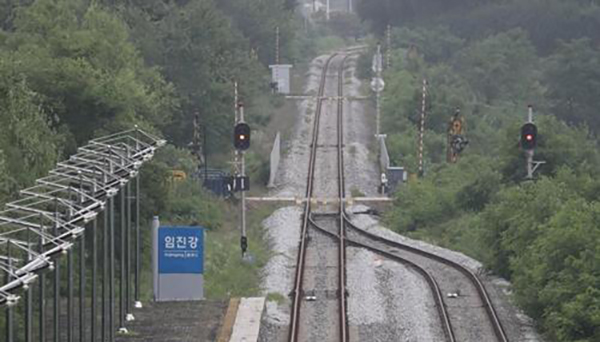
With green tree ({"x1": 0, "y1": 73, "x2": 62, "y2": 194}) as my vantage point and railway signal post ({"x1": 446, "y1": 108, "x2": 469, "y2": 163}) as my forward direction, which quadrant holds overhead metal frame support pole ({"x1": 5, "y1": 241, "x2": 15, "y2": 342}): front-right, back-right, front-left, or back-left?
back-right

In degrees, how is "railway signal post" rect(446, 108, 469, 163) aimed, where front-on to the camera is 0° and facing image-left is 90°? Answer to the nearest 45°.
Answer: approximately 0°
